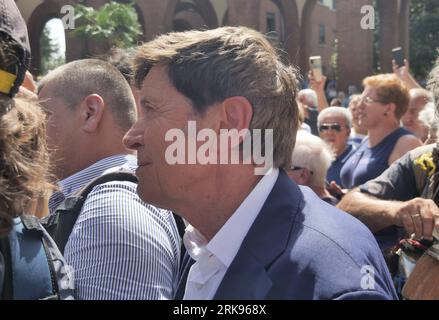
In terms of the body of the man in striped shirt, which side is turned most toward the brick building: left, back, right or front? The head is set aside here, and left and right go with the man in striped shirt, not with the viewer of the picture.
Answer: right

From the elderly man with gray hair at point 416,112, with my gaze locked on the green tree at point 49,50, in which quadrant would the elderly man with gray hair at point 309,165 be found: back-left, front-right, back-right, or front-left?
back-left

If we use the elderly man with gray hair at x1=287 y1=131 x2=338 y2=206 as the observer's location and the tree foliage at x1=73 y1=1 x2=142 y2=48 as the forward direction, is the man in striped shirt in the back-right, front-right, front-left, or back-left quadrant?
back-left

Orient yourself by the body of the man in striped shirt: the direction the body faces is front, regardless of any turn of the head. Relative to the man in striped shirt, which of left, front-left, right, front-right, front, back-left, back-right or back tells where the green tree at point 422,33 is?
back-right

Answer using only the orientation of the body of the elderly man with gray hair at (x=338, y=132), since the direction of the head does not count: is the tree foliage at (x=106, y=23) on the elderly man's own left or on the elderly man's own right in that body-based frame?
on the elderly man's own right

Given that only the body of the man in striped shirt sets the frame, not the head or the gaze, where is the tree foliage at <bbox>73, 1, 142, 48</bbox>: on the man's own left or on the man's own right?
on the man's own right

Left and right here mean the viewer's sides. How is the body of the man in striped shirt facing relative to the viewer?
facing to the left of the viewer

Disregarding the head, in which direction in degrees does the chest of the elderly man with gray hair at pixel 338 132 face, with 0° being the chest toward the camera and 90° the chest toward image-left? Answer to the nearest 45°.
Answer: approximately 45°
